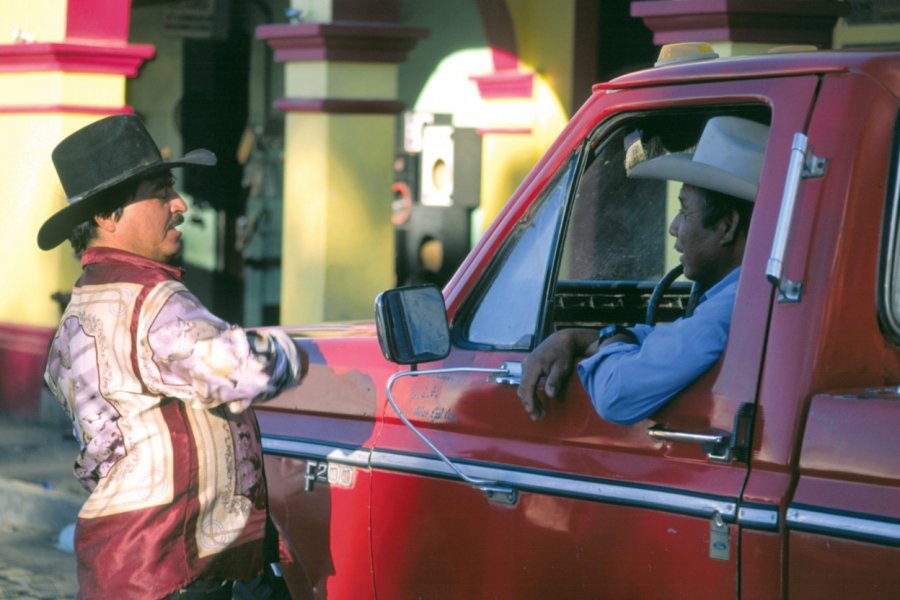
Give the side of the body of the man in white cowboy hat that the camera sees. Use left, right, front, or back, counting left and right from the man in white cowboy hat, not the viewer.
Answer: left

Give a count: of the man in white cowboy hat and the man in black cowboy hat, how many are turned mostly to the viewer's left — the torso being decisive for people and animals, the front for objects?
1

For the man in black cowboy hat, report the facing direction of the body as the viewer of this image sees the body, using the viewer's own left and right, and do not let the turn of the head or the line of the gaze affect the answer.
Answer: facing away from the viewer and to the right of the viewer

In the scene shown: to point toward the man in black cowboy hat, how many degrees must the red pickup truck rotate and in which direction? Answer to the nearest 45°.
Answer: approximately 45° to its left

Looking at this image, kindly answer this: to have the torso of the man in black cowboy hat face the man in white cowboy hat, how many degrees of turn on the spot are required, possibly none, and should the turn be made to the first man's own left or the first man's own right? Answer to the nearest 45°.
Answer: approximately 45° to the first man's own right

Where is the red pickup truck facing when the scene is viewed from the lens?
facing away from the viewer and to the left of the viewer

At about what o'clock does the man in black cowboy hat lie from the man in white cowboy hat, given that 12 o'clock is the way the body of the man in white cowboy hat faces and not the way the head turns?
The man in black cowboy hat is roughly at 12 o'clock from the man in white cowboy hat.

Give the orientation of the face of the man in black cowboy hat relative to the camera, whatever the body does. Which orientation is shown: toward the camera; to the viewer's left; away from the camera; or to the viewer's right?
to the viewer's right
